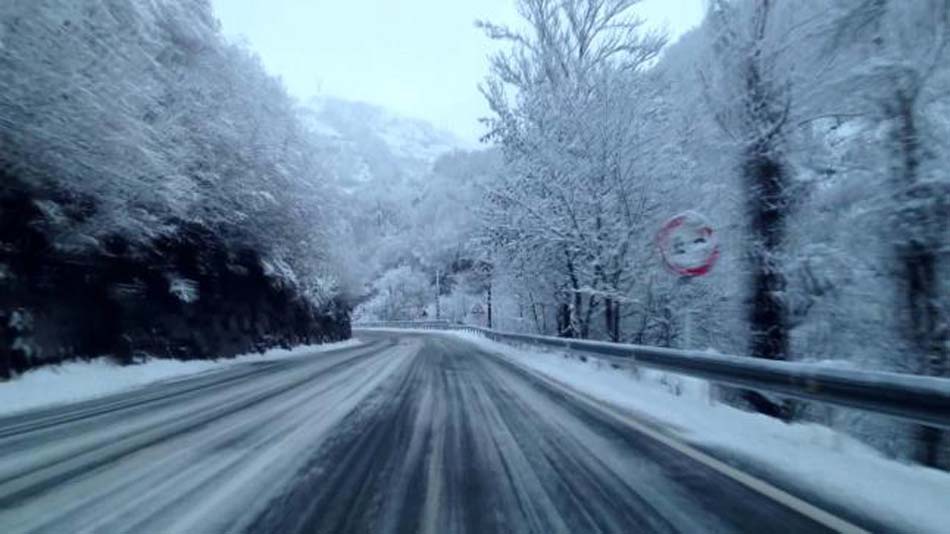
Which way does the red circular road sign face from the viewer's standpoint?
toward the camera
